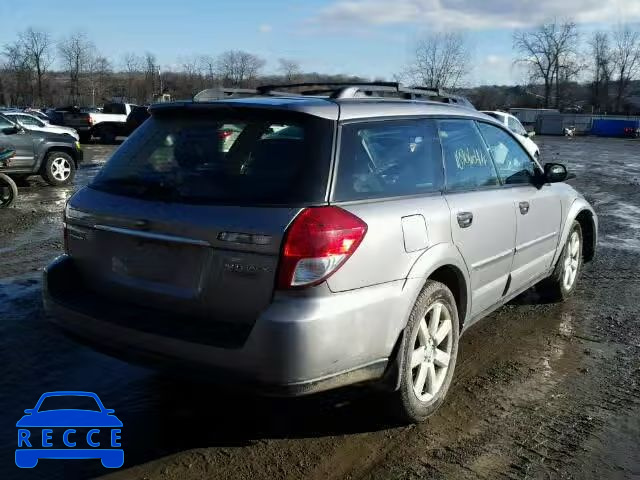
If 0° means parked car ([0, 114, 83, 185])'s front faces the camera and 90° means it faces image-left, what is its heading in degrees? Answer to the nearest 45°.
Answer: approximately 270°

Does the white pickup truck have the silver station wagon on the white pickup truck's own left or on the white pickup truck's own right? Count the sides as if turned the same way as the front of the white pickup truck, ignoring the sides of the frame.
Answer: on the white pickup truck's own right

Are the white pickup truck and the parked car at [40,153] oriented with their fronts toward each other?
no

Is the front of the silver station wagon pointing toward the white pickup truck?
no

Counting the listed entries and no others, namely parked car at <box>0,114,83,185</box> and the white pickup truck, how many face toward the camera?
0

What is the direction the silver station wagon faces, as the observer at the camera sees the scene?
facing away from the viewer and to the right of the viewer

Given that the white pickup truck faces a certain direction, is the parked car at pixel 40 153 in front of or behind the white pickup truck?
behind

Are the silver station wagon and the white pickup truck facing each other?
no
